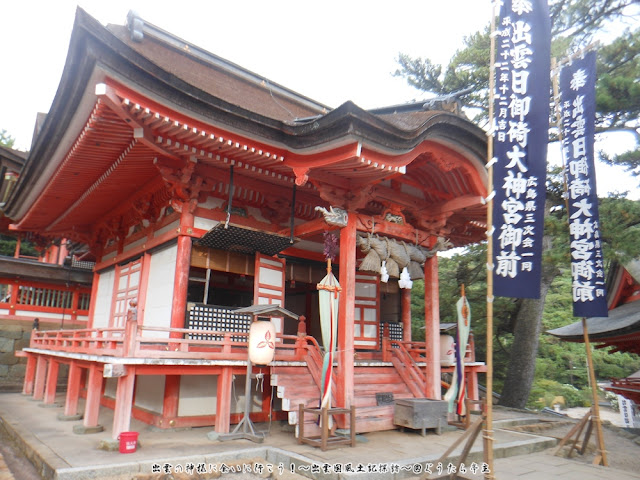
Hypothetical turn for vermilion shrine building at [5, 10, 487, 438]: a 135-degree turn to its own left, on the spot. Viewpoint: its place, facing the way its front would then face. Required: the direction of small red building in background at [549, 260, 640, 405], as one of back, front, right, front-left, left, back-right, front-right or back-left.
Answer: right

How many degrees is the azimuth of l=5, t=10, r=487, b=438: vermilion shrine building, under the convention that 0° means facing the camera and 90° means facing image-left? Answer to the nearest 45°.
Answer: approximately 315°

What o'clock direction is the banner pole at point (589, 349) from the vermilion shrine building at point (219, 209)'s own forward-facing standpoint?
The banner pole is roughly at 11 o'clock from the vermilion shrine building.
